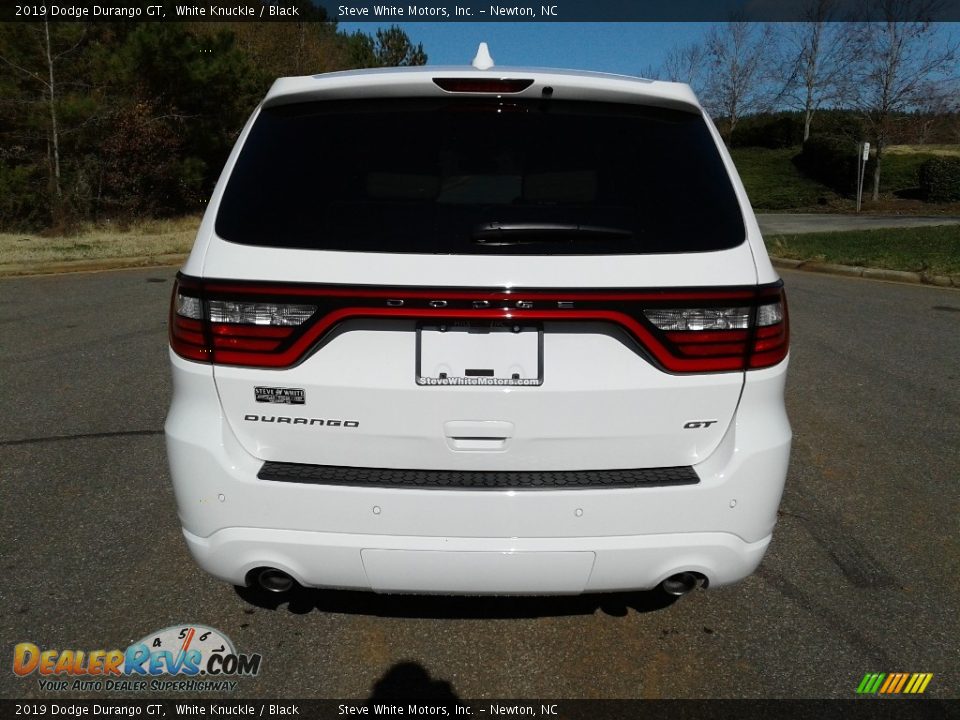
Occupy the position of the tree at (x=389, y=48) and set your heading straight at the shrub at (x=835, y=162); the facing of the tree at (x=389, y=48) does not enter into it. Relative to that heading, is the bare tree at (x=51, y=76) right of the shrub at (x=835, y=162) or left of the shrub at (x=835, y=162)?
right

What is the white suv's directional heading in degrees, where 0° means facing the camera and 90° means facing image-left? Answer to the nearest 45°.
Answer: approximately 180°

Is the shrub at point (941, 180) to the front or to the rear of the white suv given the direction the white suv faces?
to the front

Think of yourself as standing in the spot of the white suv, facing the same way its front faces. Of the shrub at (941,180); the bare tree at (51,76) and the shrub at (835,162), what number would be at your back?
0

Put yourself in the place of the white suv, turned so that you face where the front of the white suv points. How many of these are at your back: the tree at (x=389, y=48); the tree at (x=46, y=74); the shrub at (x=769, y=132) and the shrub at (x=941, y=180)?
0

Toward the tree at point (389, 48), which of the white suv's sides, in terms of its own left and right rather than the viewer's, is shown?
front

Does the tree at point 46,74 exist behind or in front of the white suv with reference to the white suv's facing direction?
in front

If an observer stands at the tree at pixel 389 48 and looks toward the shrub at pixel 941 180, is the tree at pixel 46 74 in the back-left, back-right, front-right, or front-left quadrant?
front-right

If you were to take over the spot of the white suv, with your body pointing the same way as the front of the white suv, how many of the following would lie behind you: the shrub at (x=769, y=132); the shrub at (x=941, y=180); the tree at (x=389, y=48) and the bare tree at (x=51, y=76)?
0

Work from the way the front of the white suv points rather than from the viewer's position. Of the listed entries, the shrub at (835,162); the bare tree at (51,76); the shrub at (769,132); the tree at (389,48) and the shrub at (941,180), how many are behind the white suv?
0

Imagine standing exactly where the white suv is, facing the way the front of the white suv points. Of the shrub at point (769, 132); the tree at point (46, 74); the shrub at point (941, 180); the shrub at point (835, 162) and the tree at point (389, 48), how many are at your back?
0

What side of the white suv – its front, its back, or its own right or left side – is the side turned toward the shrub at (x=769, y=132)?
front
